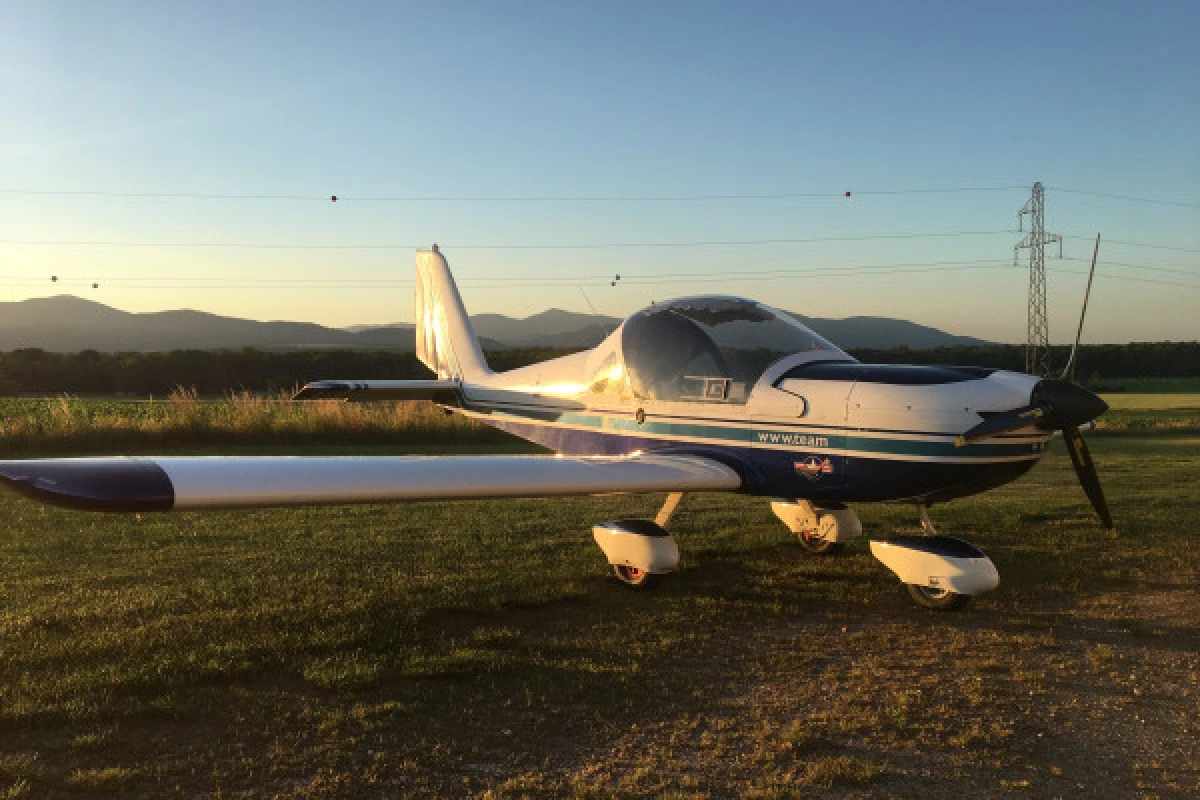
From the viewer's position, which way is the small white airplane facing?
facing the viewer and to the right of the viewer
